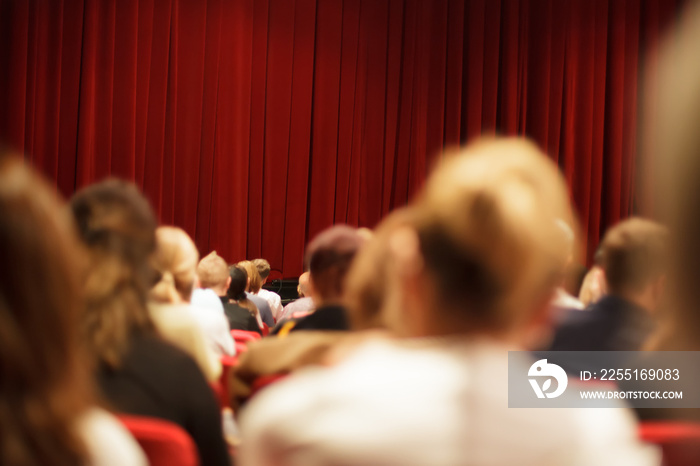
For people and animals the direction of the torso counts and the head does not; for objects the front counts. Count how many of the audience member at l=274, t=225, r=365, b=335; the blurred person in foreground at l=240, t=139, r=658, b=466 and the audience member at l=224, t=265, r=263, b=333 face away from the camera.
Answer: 3

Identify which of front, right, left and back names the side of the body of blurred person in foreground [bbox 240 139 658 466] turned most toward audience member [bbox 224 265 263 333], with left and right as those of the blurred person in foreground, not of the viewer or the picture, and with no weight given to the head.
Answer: front

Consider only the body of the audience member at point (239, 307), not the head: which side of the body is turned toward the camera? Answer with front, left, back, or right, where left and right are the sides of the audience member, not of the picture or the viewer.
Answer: back

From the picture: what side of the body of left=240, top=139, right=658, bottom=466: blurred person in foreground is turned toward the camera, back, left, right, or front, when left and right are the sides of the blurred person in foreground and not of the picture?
back

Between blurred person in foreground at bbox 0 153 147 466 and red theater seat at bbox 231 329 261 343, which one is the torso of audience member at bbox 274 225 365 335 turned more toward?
the red theater seat

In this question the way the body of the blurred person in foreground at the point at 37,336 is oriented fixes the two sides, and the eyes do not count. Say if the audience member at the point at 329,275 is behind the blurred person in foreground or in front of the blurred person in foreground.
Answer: in front

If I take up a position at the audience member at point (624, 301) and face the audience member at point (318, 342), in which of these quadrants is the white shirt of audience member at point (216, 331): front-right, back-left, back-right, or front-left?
front-right

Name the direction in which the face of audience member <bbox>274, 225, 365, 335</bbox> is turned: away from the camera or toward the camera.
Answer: away from the camera

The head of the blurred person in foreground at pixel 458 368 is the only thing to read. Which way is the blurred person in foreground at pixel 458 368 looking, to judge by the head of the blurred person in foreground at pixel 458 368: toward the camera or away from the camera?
away from the camera

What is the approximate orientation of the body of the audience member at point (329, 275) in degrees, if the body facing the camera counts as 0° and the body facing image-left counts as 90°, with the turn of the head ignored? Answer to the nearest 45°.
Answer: approximately 180°

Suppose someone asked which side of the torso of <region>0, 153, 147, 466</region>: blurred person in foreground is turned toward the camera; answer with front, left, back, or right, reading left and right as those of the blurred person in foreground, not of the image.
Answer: back
